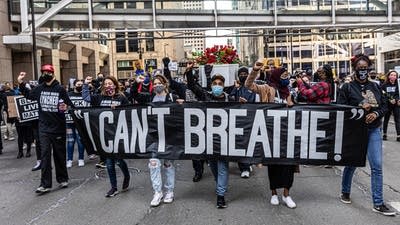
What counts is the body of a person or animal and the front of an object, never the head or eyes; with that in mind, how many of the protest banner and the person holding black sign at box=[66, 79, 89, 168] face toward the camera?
2

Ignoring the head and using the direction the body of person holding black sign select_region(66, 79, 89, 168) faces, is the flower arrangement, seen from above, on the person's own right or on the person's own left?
on the person's own left

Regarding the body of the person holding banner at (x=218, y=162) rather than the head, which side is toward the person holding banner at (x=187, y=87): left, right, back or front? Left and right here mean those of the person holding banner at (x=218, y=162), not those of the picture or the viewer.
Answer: back

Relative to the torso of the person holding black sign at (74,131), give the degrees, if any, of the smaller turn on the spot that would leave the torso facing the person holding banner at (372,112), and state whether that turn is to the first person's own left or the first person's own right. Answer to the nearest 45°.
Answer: approximately 45° to the first person's own left

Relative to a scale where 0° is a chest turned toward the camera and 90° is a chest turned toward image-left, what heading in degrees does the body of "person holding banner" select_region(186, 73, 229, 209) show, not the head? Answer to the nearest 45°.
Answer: approximately 0°

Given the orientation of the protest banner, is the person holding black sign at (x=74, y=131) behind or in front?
behind

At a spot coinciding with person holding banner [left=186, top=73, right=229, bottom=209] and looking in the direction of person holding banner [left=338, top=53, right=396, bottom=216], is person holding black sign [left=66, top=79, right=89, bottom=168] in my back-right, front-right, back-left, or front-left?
back-left

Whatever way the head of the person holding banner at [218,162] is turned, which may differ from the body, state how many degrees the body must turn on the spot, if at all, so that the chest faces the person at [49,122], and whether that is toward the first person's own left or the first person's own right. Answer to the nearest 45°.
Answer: approximately 90° to the first person's own right
